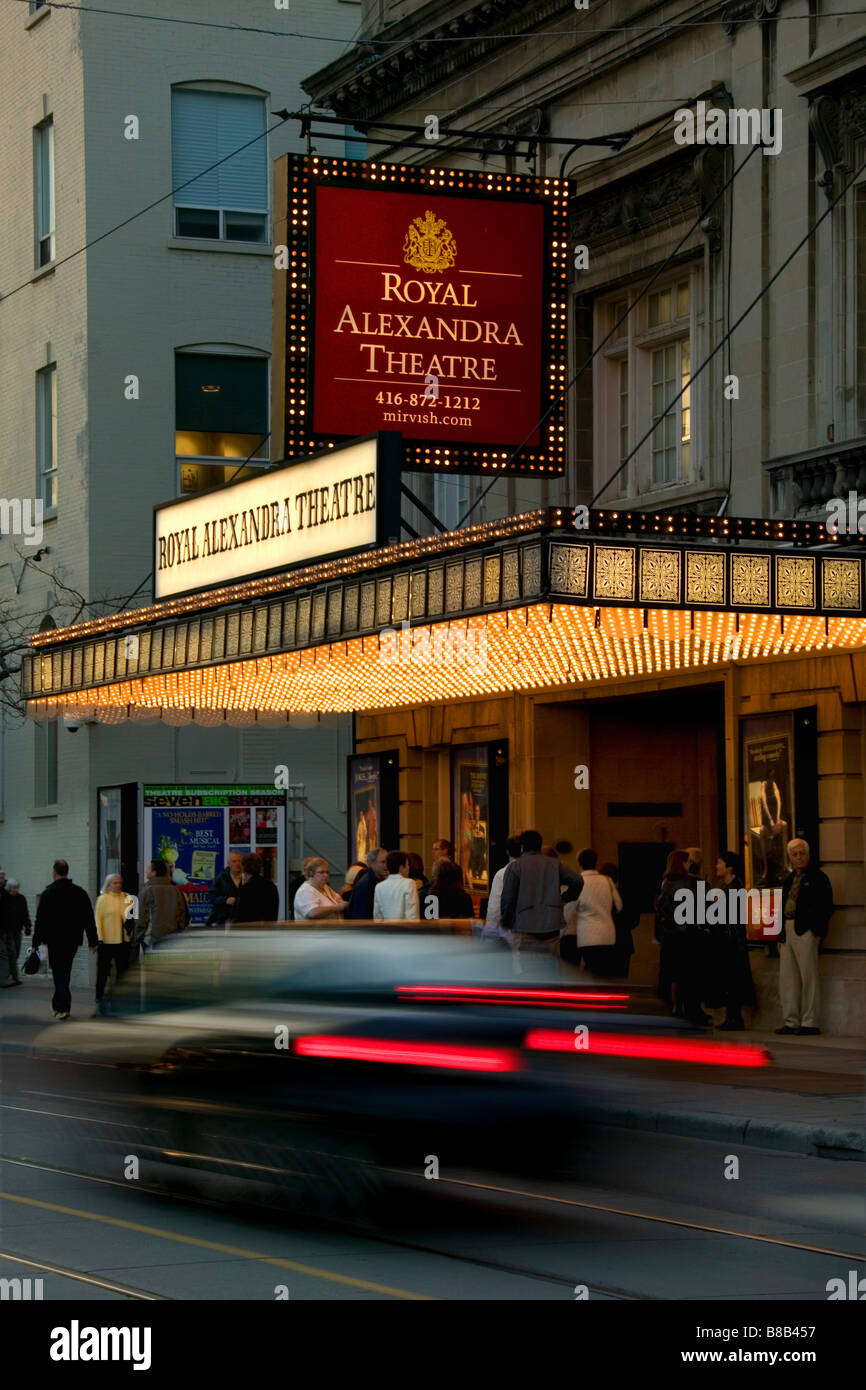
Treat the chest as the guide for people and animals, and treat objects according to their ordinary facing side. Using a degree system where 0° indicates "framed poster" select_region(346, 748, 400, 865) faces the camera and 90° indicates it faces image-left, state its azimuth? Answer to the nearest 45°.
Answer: approximately 45°

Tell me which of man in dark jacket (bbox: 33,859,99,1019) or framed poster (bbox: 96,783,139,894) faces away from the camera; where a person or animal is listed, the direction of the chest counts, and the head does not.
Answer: the man in dark jacket

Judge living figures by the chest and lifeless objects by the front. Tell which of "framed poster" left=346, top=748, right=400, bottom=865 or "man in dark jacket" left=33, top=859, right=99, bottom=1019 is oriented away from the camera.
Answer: the man in dark jacket

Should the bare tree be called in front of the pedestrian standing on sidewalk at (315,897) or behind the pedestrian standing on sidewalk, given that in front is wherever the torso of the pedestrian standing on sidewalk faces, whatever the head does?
behind

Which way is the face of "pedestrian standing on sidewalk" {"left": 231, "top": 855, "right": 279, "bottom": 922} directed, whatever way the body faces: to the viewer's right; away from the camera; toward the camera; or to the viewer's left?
away from the camera

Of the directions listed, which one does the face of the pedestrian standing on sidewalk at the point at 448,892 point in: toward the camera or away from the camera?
away from the camera

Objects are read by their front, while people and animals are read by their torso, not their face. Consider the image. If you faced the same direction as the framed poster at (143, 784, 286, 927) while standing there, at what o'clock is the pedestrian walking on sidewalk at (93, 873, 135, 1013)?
The pedestrian walking on sidewalk is roughly at 1 o'clock from the framed poster.

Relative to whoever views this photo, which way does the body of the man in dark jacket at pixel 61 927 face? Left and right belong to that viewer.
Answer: facing away from the viewer

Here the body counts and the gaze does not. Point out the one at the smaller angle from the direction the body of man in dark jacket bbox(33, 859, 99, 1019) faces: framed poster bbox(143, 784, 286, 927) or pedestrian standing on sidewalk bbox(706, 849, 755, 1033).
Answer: the framed poster

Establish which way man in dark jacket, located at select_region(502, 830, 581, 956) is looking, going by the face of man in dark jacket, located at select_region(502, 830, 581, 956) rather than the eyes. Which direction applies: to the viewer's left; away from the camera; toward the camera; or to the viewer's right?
away from the camera

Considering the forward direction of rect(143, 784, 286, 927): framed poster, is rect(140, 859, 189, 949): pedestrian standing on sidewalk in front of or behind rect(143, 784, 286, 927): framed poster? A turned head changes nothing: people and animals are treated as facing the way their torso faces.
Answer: in front
